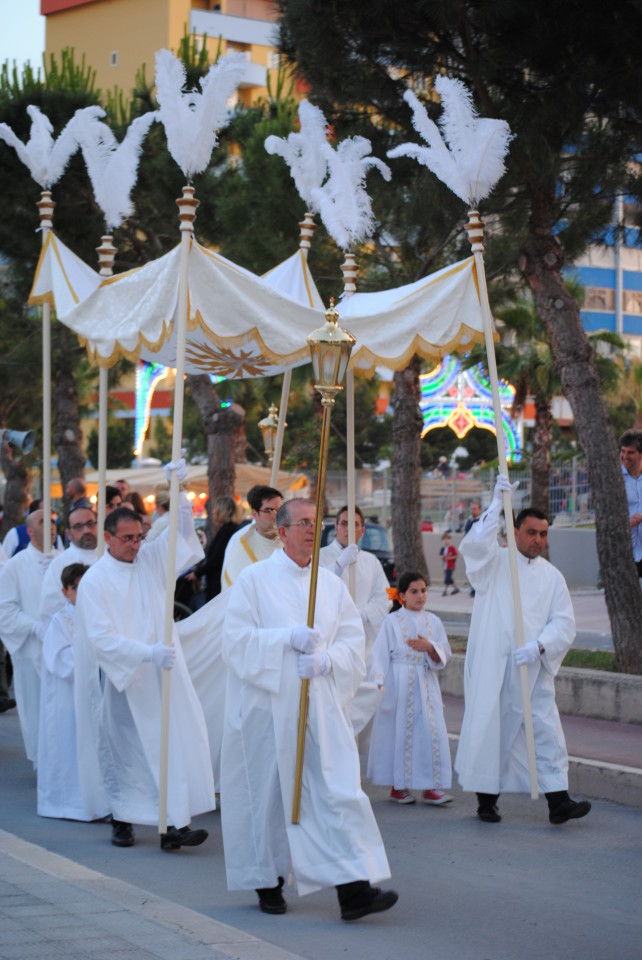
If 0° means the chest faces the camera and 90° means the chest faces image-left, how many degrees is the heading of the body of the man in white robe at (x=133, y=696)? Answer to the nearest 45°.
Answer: approximately 315°

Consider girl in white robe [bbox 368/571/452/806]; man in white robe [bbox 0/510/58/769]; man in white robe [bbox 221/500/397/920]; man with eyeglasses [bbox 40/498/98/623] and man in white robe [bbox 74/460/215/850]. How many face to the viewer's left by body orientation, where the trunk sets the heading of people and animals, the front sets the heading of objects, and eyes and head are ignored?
0

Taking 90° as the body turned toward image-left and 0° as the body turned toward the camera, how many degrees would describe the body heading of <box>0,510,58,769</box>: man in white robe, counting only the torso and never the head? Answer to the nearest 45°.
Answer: approximately 315°

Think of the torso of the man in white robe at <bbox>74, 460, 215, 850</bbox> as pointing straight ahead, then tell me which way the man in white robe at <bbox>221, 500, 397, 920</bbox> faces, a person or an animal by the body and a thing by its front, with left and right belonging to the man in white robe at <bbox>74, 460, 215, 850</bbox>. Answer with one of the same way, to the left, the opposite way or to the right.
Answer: the same way

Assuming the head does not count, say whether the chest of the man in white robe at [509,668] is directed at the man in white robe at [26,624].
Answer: no

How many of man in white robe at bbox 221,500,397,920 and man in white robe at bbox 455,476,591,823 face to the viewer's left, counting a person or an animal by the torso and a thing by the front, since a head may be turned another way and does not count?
0

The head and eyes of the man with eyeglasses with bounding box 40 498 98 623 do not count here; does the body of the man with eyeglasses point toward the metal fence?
no

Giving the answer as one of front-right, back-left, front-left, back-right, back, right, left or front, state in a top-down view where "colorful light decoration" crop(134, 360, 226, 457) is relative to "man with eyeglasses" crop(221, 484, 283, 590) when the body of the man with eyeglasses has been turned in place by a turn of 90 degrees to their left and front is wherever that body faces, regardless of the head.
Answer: front-left

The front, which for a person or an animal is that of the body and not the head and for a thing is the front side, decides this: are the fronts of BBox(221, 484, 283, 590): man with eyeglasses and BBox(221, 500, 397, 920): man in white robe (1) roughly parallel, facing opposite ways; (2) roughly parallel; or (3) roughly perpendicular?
roughly parallel

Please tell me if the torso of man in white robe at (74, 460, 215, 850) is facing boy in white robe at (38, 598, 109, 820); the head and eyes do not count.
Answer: no

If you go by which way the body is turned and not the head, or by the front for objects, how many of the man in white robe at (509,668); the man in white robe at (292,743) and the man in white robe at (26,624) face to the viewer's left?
0

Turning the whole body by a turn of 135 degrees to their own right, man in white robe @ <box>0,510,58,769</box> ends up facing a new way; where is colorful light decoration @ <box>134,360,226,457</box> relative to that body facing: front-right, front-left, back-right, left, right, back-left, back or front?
right

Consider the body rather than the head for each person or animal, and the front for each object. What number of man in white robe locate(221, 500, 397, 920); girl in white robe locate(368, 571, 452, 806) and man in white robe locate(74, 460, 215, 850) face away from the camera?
0

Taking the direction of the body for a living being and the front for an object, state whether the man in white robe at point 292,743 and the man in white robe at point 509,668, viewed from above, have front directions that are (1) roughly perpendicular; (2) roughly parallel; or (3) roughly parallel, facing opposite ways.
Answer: roughly parallel

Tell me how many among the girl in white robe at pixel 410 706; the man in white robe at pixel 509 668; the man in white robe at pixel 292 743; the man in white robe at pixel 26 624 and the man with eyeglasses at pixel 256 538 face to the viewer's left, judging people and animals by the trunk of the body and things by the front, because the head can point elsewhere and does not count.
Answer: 0

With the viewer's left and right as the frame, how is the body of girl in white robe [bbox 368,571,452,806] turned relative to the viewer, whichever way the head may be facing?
facing the viewer and to the right of the viewer
